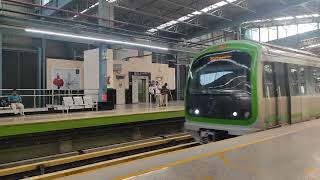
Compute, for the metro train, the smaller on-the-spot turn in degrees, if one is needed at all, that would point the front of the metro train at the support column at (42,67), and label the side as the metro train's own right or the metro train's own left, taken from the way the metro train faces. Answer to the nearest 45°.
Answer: approximately 90° to the metro train's own right

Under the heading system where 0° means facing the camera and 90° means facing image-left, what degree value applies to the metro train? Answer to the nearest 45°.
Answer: approximately 45°

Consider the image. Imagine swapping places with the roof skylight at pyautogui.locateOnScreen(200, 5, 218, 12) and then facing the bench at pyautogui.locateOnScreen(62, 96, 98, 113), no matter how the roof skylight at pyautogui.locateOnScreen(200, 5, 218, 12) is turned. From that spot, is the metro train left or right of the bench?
left

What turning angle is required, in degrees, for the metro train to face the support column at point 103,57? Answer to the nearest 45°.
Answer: approximately 90° to its right

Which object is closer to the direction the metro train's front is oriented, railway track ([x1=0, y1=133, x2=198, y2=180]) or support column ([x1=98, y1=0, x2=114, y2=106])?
the railway track

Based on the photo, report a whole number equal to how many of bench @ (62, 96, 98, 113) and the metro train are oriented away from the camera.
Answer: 0

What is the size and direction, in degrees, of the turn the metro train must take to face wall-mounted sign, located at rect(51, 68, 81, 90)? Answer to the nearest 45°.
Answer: approximately 90° to its right

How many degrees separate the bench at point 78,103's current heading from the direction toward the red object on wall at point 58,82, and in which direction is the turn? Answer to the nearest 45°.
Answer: approximately 135° to its left

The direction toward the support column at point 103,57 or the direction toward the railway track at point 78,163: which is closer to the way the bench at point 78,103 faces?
the railway track

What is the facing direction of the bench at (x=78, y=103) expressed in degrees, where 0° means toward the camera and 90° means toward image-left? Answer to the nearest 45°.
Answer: approximately 315°

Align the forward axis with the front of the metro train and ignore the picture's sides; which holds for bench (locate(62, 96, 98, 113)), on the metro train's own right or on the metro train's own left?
on the metro train's own right

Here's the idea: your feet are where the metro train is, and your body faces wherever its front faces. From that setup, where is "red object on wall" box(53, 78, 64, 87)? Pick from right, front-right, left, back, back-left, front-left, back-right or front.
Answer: right

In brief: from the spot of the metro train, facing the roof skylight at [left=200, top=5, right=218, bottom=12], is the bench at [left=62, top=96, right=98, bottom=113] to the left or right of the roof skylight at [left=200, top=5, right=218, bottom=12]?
left

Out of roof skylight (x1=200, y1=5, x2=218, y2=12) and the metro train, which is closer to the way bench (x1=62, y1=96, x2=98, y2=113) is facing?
the metro train

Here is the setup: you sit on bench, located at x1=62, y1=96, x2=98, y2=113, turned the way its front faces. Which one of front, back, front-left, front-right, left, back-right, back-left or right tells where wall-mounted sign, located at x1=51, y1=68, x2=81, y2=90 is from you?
back-left

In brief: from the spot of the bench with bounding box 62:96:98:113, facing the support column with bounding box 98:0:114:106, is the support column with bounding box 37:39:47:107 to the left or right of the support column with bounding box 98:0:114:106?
left
